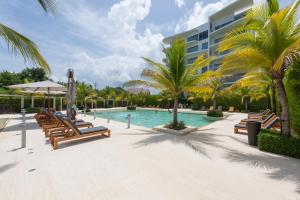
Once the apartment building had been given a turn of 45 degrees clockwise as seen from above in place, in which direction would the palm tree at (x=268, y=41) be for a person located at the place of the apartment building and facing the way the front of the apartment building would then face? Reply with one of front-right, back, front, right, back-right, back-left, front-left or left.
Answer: left

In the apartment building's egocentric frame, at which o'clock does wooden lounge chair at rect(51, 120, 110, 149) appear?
The wooden lounge chair is roughly at 11 o'clock from the apartment building.

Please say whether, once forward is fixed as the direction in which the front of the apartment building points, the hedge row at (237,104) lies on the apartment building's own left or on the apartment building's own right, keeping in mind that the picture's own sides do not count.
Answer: on the apartment building's own left

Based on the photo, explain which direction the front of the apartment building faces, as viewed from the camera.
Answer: facing the viewer and to the left of the viewer

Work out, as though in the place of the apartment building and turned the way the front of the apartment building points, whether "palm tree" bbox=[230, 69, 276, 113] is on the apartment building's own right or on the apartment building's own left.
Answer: on the apartment building's own left
